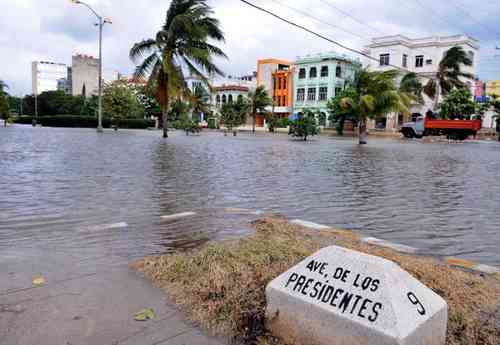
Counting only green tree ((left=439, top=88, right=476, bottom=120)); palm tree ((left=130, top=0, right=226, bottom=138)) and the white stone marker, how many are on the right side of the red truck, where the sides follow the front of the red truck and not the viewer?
1

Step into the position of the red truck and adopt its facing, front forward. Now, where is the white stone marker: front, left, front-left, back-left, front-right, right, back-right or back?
left

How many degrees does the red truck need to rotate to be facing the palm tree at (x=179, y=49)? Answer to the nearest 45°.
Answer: approximately 45° to its left

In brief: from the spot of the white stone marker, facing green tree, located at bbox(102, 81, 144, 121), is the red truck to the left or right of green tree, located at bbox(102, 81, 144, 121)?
right

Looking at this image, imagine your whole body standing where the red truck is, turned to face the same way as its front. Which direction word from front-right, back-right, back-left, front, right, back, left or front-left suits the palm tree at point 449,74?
right

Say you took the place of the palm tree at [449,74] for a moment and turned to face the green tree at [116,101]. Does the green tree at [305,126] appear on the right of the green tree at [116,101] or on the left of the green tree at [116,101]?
left

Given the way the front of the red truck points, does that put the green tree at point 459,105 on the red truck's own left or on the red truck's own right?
on the red truck's own right

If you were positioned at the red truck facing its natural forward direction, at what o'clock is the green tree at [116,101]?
The green tree is roughly at 12 o'clock from the red truck.

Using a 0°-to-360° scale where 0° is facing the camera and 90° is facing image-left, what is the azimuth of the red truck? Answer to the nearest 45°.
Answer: approximately 90°

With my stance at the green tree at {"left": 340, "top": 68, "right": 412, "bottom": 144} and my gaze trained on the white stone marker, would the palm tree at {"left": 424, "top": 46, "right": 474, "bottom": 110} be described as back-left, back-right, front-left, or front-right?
back-left

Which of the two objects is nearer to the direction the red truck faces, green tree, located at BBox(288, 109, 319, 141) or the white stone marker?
the green tree

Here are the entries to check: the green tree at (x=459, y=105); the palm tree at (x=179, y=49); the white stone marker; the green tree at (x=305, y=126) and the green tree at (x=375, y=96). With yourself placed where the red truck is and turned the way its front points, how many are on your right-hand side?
1

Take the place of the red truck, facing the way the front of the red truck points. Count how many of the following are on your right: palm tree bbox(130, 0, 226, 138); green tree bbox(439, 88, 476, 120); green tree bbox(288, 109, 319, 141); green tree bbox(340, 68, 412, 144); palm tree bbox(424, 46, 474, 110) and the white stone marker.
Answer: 2

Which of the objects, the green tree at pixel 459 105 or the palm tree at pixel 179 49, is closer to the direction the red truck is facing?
the palm tree
